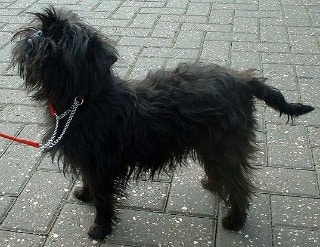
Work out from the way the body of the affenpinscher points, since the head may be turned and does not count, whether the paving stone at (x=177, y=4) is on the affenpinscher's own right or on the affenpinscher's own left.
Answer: on the affenpinscher's own right

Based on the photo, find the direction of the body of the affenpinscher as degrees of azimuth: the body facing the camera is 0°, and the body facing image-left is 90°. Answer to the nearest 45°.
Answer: approximately 90°

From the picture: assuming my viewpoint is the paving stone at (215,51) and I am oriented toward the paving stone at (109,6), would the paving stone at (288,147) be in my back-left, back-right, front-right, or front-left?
back-left

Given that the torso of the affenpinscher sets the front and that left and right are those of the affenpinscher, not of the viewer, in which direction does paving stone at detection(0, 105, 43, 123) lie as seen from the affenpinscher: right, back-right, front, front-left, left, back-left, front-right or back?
front-right

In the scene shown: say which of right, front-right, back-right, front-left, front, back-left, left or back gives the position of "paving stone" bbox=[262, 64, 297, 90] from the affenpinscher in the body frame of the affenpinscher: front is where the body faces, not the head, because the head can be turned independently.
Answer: back-right

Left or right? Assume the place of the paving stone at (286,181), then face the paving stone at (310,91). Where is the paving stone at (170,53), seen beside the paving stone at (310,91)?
left

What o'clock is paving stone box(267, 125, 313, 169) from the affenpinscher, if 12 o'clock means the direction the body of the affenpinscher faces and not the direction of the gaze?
The paving stone is roughly at 5 o'clock from the affenpinscher.

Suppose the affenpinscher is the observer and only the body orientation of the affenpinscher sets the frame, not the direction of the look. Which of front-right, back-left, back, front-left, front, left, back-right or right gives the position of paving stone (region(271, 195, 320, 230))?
back

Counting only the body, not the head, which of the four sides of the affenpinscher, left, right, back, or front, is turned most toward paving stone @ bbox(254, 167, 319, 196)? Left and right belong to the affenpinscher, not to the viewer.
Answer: back

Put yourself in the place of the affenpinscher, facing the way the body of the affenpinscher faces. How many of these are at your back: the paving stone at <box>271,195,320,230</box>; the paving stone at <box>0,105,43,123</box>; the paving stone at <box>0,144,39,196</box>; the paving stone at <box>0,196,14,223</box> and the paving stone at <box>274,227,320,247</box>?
2

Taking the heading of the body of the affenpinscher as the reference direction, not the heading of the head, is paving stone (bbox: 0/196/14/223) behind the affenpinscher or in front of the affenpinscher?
in front

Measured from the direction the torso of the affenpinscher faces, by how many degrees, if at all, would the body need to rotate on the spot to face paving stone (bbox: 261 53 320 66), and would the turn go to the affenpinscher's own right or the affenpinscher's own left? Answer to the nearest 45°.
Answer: approximately 135° to the affenpinscher's own right

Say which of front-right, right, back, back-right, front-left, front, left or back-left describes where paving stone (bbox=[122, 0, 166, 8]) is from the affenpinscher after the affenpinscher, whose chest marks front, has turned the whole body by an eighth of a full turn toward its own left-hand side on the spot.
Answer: back-right

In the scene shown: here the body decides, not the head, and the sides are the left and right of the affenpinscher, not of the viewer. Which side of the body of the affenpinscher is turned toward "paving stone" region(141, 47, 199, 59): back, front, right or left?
right

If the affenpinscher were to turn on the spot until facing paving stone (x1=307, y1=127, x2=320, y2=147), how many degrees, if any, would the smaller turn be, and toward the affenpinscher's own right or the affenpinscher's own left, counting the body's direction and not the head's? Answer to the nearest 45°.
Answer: approximately 135° to the affenpinscher's own right
